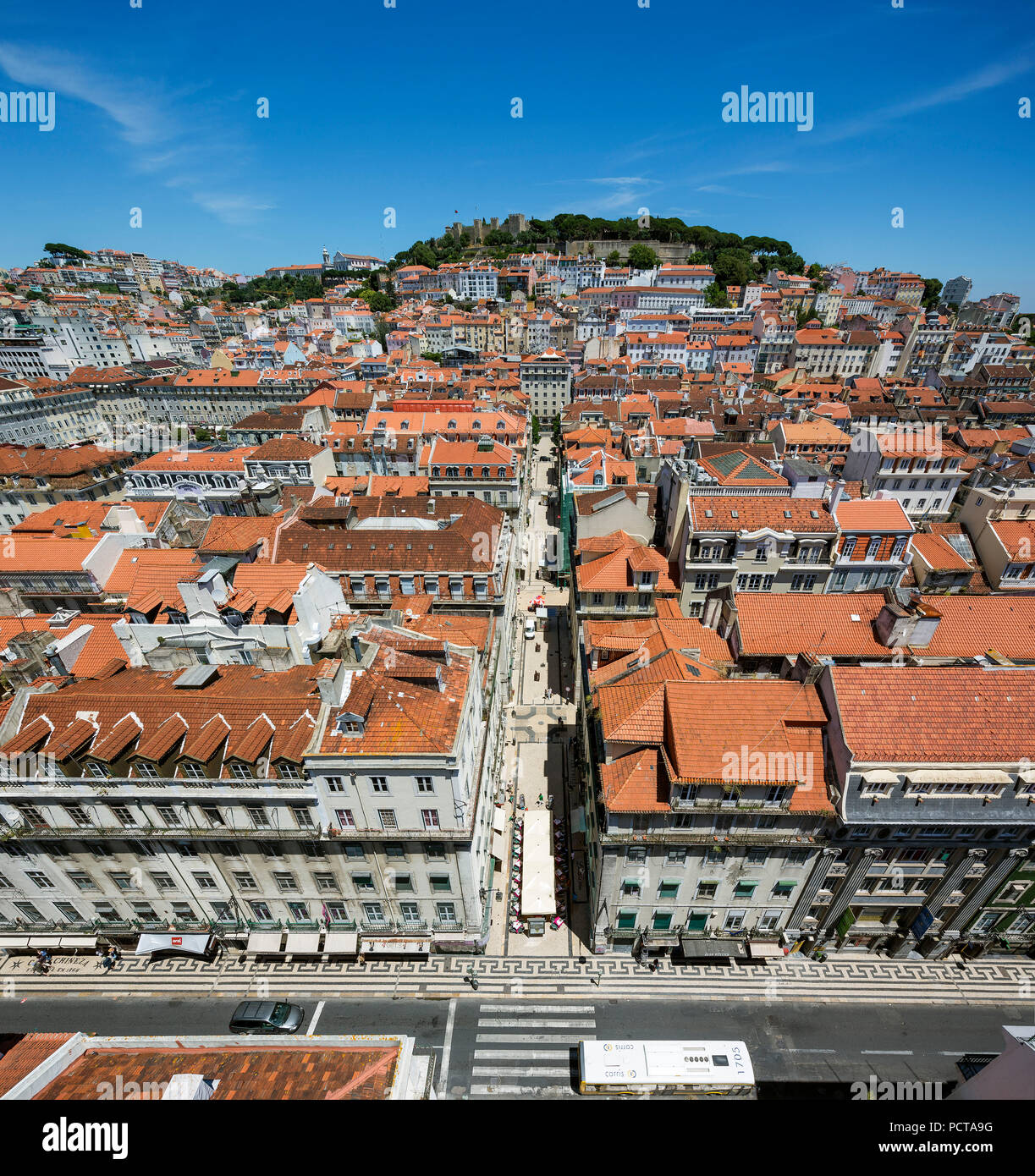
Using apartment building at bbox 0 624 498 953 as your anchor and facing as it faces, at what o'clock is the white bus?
The white bus is roughly at 10 o'clock from the apartment building.

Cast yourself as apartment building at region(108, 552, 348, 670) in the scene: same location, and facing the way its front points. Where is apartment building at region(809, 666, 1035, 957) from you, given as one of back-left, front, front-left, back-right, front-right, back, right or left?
front-left

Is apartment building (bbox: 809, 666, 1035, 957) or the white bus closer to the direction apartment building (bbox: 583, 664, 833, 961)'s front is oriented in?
the white bus

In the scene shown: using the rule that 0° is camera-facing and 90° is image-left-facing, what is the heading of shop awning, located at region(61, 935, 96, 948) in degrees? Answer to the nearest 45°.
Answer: approximately 0°

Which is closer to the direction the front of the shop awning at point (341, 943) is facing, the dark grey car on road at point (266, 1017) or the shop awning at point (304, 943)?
the dark grey car on road

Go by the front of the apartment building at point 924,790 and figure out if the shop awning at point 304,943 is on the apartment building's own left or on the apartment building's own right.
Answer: on the apartment building's own right
